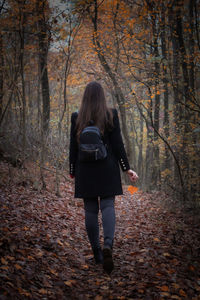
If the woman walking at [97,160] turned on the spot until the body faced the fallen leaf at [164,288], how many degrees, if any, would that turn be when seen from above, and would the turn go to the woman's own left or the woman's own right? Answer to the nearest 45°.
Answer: approximately 135° to the woman's own right

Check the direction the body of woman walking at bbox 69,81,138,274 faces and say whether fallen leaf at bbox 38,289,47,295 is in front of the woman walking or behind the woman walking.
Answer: behind

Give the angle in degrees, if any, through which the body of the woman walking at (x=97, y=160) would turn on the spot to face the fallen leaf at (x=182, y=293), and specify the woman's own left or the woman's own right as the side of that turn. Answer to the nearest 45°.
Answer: approximately 135° to the woman's own right

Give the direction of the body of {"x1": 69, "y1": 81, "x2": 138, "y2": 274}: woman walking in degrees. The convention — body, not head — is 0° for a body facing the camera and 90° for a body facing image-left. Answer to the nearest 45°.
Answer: approximately 180°
